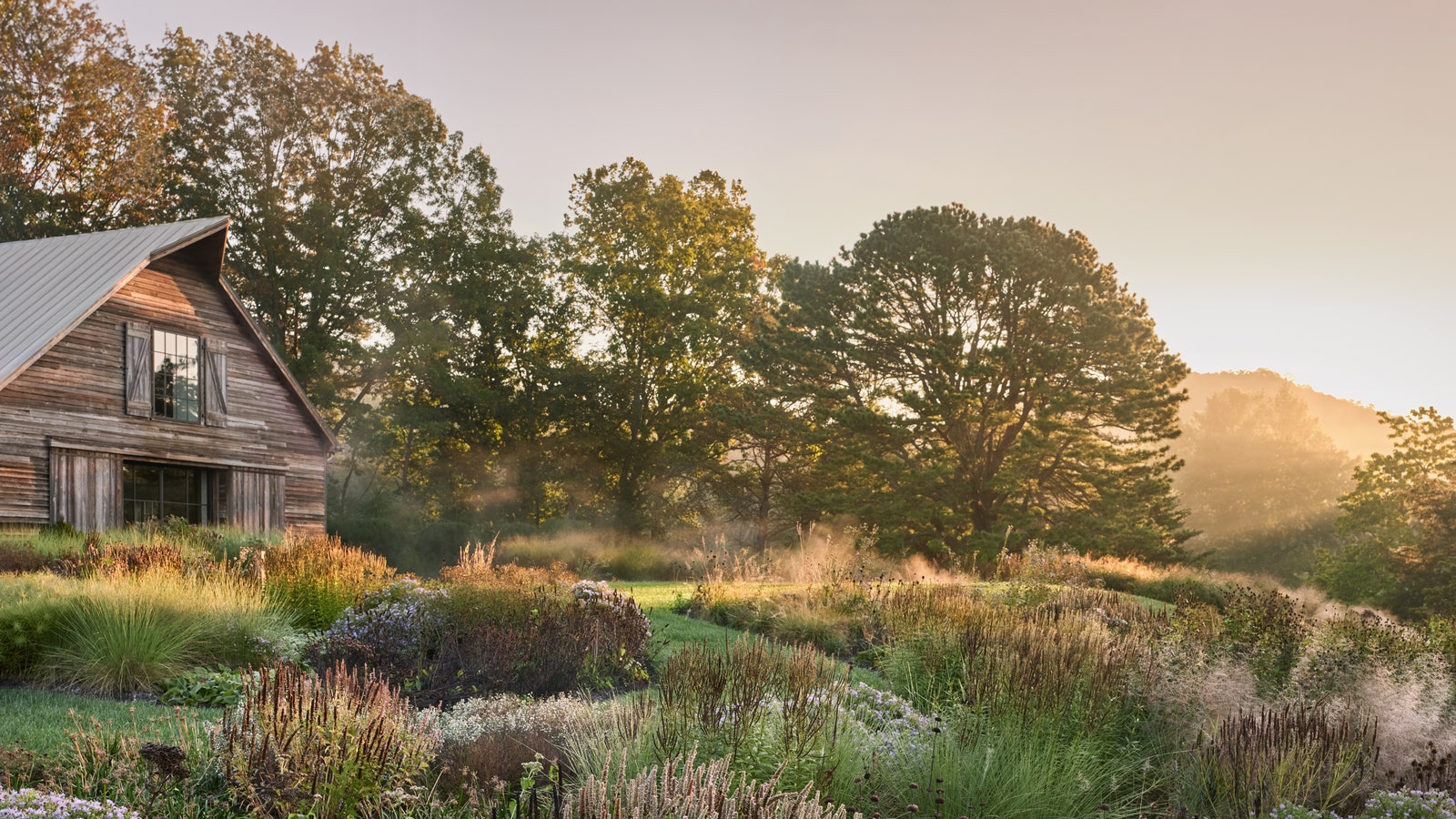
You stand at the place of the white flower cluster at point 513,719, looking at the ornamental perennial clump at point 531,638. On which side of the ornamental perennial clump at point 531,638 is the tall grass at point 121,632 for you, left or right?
left

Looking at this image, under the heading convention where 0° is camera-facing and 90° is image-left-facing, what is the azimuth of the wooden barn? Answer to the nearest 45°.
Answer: approximately 315°

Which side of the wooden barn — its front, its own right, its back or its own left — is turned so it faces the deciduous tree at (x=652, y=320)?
left

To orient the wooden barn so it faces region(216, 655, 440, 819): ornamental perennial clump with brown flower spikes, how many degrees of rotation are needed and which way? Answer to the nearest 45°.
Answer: approximately 45° to its right

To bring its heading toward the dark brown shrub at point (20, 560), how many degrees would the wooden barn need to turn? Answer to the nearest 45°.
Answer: approximately 45° to its right

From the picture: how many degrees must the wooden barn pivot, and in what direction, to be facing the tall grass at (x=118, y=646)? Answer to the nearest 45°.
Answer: approximately 45° to its right

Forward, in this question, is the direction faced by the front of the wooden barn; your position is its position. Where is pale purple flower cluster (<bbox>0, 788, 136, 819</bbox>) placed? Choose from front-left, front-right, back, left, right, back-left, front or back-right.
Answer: front-right

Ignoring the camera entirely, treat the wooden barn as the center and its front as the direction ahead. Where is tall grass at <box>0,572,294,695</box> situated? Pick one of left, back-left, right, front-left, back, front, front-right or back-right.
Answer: front-right

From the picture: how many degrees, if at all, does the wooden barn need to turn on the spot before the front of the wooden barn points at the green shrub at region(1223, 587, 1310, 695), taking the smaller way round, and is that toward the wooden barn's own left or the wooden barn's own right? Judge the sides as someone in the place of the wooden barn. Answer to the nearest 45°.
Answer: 0° — it already faces it

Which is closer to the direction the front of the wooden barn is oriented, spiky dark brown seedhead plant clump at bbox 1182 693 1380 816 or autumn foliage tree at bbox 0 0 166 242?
the spiky dark brown seedhead plant clump

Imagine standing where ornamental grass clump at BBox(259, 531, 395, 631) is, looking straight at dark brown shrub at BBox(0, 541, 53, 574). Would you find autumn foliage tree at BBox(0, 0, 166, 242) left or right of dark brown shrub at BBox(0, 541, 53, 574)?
right

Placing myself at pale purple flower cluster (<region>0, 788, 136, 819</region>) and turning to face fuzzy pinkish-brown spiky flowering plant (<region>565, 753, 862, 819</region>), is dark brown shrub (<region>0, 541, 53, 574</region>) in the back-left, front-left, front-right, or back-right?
back-left
